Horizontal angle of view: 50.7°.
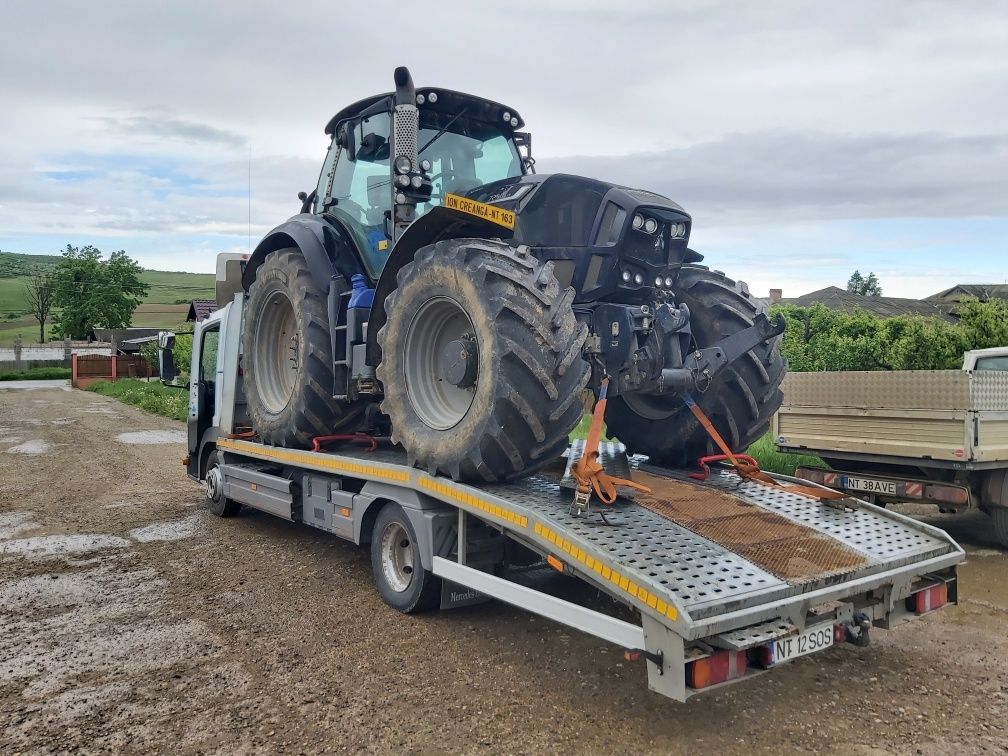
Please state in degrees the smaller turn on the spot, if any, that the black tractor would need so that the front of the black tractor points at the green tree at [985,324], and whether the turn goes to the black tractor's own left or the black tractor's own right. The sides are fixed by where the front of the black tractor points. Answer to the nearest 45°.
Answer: approximately 90° to the black tractor's own left

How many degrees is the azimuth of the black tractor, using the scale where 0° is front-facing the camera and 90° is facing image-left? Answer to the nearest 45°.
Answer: approximately 315°

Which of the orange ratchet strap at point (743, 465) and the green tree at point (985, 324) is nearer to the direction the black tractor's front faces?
the orange ratchet strap

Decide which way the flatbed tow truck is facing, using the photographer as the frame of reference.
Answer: facing away from the viewer and to the left of the viewer

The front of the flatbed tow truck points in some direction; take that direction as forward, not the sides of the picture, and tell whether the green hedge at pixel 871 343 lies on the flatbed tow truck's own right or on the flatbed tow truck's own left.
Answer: on the flatbed tow truck's own right
